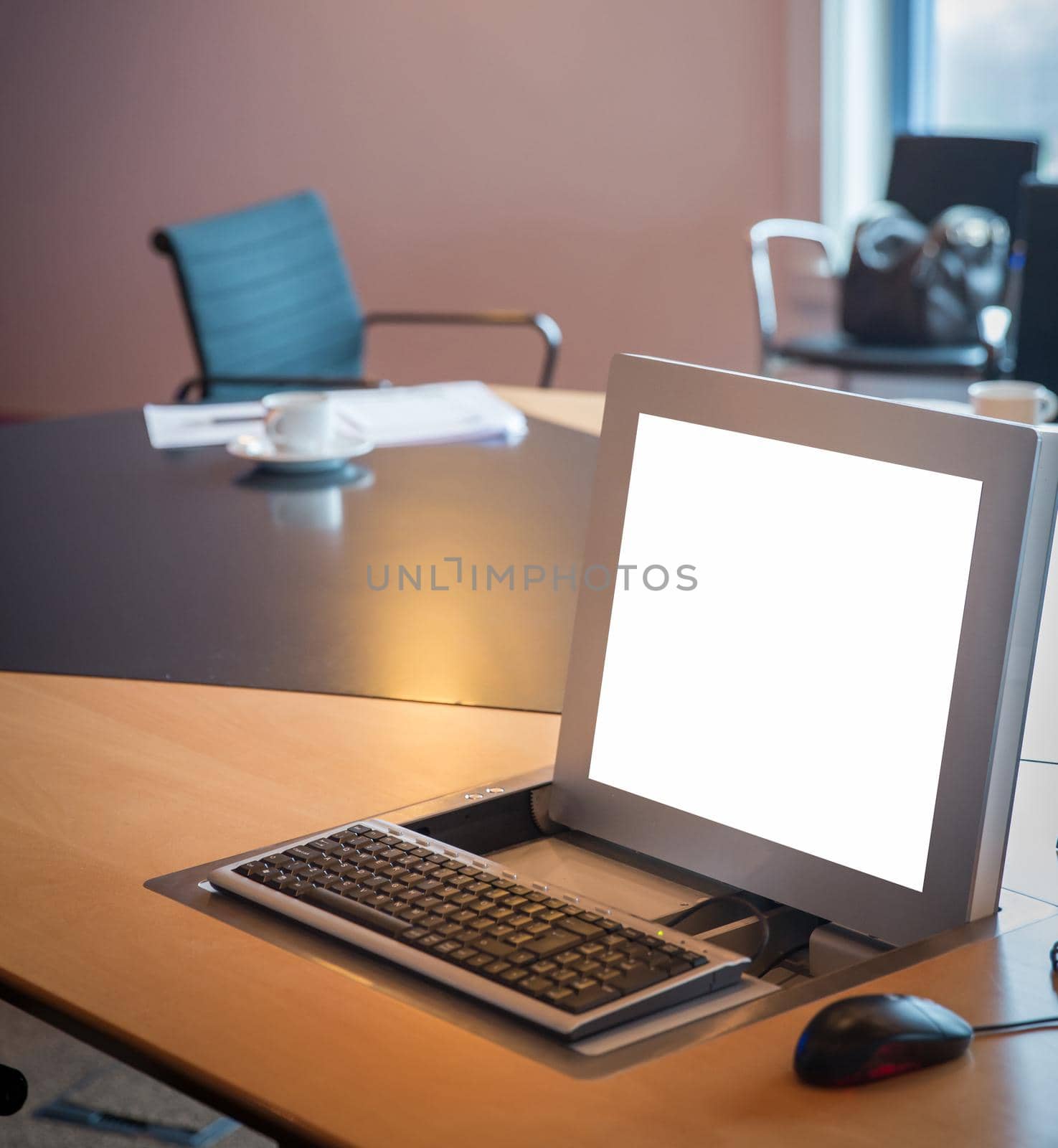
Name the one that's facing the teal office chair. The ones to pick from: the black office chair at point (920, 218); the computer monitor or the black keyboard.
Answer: the black office chair

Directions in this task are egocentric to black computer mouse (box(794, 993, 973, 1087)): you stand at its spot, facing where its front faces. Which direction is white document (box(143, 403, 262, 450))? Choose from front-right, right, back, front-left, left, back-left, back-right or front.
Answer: left

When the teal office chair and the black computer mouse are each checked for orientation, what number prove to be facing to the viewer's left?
0

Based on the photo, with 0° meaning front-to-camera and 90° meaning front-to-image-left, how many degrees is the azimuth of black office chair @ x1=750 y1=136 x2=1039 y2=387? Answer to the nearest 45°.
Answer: approximately 45°

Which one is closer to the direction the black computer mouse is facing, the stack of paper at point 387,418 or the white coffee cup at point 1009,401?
the white coffee cup

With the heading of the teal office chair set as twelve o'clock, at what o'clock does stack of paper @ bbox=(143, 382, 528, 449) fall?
The stack of paper is roughly at 1 o'clock from the teal office chair.

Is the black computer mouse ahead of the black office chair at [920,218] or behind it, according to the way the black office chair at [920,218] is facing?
ahead

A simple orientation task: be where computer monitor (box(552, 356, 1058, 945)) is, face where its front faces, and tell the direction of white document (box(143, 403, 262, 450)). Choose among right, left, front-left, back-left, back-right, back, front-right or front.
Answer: right

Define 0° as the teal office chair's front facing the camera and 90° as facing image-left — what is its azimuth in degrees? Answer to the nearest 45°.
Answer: approximately 315°

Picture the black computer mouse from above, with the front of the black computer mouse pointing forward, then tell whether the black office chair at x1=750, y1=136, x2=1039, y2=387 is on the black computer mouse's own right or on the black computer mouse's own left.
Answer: on the black computer mouse's own left

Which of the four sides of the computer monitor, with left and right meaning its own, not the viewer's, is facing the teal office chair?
right

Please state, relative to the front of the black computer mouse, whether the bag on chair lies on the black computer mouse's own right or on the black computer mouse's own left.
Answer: on the black computer mouse's own left

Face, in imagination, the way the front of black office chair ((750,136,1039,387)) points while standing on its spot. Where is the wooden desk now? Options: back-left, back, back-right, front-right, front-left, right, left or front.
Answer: front-left

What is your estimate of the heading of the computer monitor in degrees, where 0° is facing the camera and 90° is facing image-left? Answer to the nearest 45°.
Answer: approximately 45°

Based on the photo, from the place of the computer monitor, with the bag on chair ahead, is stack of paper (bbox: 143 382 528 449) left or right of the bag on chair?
left

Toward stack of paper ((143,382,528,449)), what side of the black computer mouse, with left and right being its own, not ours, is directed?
left

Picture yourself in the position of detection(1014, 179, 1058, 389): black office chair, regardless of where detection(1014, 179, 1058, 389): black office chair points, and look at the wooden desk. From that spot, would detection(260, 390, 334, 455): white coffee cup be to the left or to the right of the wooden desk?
right
